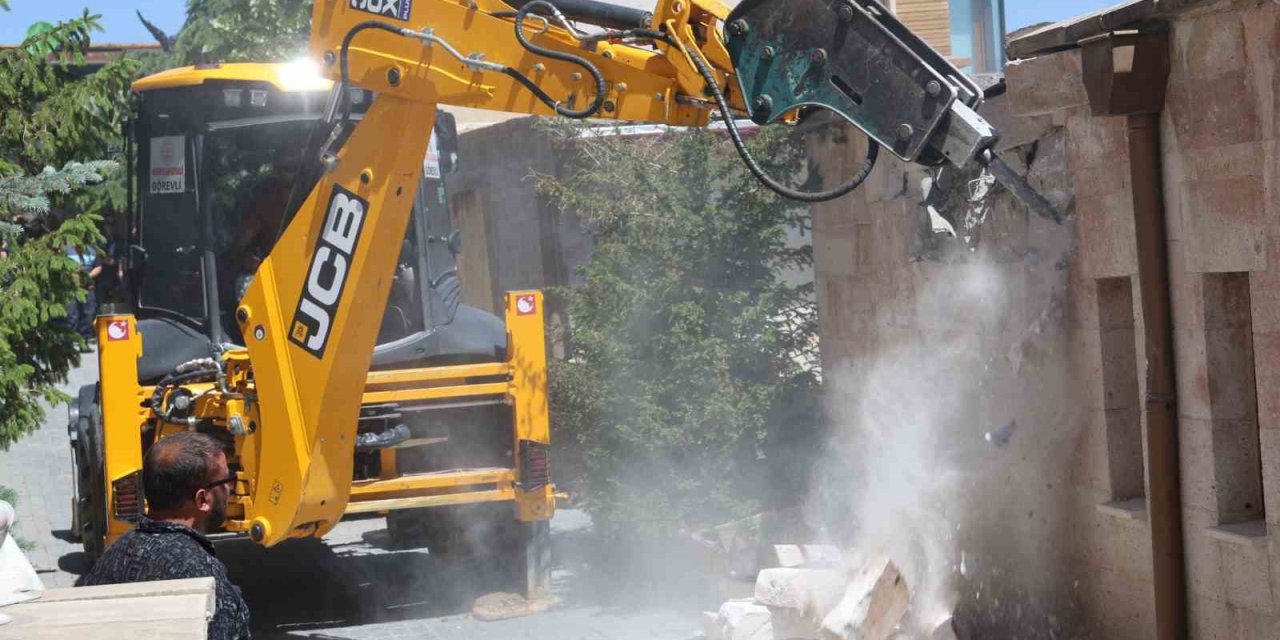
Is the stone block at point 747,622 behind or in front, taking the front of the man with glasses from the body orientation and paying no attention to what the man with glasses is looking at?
in front

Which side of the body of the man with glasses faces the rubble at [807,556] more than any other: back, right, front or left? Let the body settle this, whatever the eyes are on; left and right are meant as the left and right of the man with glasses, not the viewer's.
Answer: front

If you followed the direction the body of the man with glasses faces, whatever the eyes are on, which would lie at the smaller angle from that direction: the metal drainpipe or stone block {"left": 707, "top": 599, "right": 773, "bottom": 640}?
the stone block

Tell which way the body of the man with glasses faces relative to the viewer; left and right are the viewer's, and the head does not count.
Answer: facing away from the viewer and to the right of the viewer

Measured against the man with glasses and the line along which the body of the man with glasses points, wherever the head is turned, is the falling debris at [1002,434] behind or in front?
in front

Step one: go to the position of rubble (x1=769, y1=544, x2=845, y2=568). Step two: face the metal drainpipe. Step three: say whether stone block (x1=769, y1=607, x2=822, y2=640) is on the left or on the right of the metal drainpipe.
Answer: right

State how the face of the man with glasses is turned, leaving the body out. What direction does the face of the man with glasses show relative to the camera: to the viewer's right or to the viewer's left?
to the viewer's right

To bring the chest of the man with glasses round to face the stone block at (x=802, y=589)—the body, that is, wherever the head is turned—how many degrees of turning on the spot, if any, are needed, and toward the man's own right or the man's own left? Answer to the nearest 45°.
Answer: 0° — they already face it

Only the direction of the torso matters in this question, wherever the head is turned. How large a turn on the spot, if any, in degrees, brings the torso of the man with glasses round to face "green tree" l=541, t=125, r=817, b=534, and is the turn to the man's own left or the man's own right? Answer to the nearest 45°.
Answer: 0° — they already face it

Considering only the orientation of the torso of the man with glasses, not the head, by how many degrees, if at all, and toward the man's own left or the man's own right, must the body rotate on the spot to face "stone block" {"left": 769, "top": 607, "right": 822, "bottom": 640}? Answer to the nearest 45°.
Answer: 0° — they already face it
